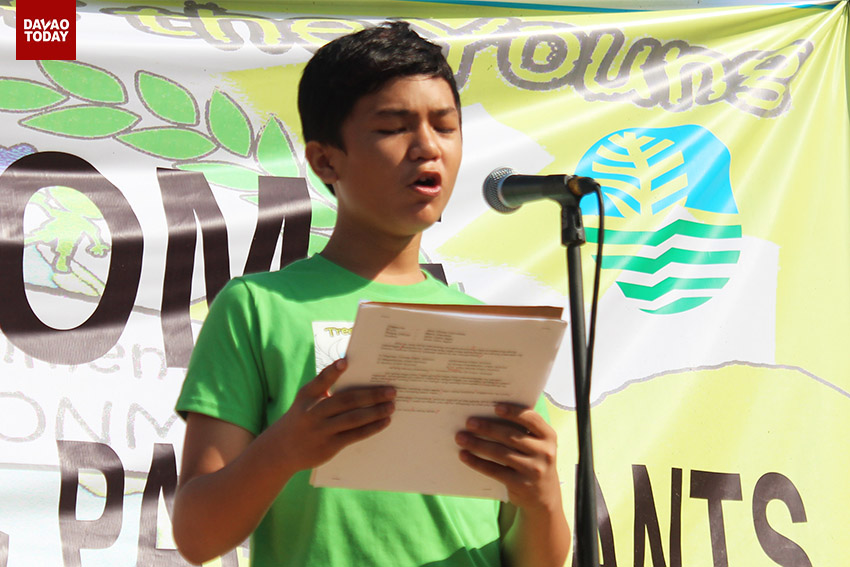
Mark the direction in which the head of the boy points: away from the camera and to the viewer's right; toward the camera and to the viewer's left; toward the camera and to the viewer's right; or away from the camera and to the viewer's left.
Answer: toward the camera and to the viewer's right

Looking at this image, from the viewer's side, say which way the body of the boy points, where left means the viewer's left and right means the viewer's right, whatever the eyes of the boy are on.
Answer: facing the viewer and to the right of the viewer
